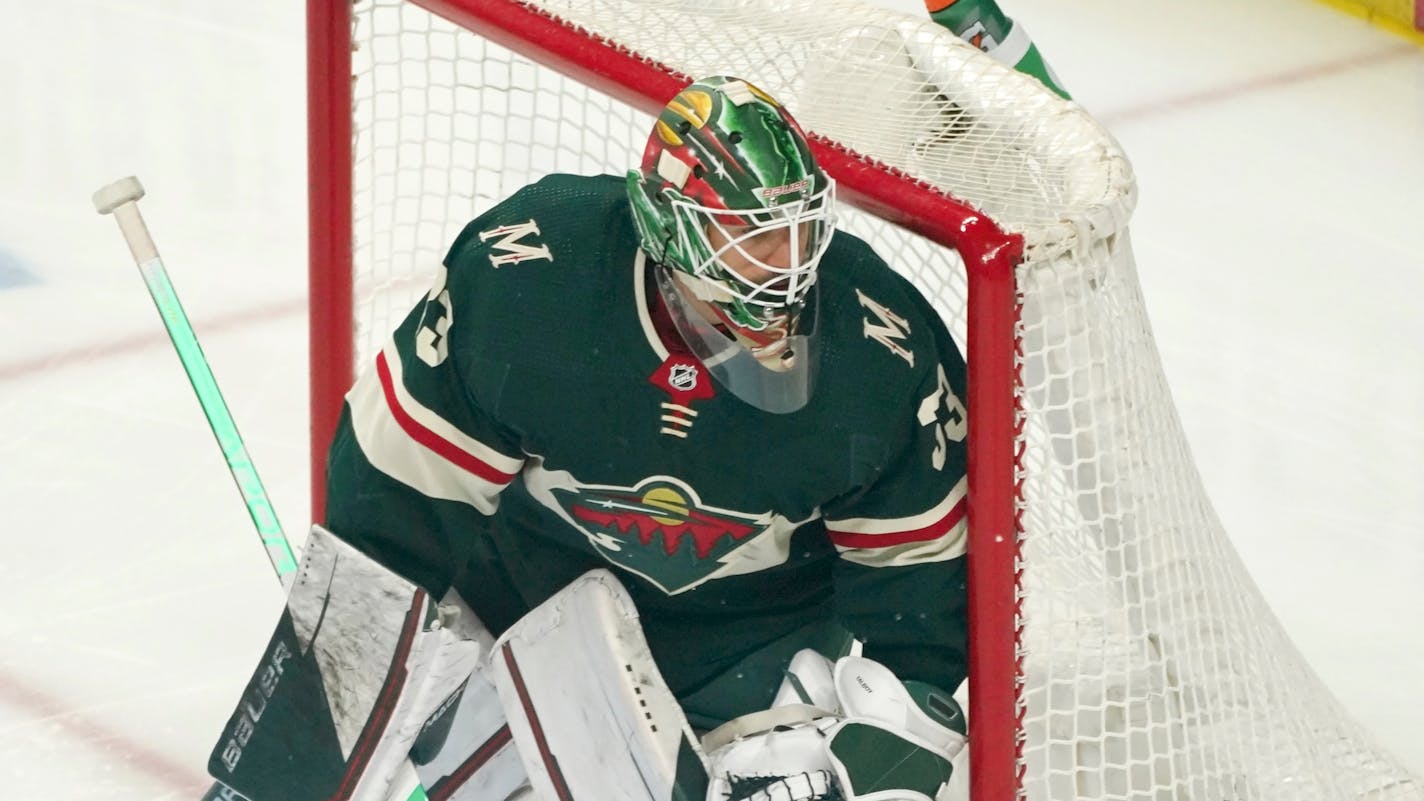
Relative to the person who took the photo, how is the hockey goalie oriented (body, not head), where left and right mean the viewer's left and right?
facing the viewer

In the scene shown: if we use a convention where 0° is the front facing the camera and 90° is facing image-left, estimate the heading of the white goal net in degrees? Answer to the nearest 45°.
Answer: approximately 45°

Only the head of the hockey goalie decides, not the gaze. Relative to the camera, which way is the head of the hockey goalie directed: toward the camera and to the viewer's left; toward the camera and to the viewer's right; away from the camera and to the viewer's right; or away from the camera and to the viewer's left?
toward the camera and to the viewer's right
